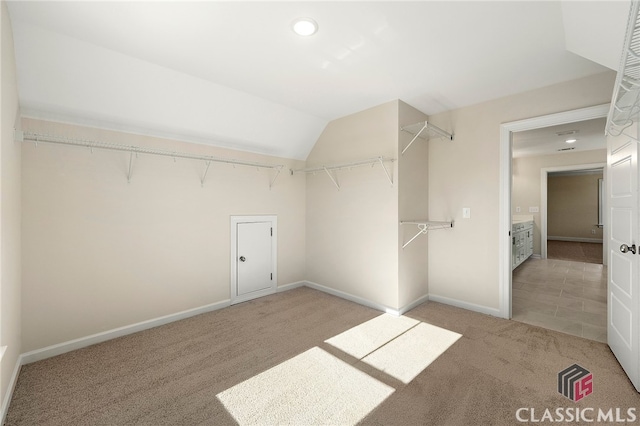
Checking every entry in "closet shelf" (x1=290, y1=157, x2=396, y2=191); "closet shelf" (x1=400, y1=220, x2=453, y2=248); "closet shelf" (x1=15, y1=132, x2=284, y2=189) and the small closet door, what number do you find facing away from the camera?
0

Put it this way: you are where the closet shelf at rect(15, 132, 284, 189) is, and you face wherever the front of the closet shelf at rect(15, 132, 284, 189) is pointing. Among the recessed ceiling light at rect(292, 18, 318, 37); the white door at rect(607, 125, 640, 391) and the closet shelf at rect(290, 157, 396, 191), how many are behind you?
0

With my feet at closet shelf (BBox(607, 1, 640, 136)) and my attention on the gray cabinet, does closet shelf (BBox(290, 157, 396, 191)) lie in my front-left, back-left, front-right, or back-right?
front-left

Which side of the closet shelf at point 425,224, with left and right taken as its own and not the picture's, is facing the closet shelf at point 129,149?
right

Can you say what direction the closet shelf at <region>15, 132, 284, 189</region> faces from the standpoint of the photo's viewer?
facing the viewer and to the right of the viewer

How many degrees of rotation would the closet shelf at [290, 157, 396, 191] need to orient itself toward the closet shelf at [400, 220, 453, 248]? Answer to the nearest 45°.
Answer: approximately 135° to its left

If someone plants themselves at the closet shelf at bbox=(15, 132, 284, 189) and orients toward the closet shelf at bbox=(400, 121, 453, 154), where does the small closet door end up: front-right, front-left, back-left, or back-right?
front-left

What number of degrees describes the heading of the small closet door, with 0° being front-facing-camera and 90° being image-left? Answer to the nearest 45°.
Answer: approximately 315°

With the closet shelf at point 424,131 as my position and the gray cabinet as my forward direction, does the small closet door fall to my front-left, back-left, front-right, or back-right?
back-left

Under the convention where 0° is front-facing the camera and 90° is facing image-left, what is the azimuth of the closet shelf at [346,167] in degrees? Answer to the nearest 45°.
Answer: approximately 45°

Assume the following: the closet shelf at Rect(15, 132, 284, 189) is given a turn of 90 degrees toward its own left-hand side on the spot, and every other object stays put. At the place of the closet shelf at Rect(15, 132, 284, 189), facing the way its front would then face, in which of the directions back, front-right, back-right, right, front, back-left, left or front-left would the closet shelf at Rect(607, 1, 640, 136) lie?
right

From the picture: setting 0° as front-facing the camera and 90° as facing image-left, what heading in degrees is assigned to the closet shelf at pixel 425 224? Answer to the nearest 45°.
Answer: approximately 315°

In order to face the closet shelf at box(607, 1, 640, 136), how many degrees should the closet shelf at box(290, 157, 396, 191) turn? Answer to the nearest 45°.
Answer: approximately 90° to its left

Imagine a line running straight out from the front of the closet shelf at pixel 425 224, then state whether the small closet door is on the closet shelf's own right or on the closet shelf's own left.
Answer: on the closet shelf's own right

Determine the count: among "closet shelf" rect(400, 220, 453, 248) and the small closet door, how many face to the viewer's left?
0

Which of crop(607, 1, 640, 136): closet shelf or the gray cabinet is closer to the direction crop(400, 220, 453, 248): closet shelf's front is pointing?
the closet shelf

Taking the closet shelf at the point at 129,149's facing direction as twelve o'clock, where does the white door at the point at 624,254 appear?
The white door is roughly at 12 o'clock from the closet shelf.

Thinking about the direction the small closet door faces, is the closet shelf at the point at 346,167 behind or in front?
in front
